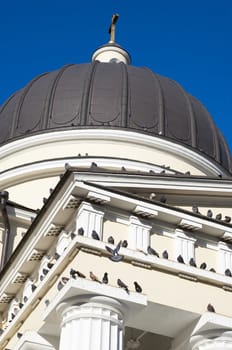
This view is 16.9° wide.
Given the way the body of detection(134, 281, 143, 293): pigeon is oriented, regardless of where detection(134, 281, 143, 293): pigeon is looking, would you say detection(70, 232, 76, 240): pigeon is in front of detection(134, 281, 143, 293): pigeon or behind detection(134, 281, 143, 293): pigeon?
in front

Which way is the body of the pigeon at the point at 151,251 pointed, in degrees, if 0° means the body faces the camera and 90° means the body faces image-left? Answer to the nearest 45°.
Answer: approximately 90°

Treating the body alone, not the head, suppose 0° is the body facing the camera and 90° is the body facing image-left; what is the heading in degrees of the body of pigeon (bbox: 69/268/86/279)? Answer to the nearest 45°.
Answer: approximately 90°
